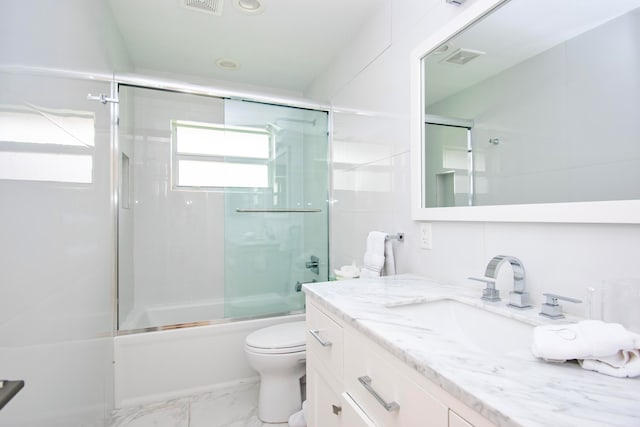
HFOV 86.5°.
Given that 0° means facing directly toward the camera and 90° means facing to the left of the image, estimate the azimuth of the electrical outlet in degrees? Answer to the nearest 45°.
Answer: approximately 45°

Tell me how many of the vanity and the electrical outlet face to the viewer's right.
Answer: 0

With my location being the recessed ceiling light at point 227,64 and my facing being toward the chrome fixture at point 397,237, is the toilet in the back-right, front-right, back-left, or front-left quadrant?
front-right

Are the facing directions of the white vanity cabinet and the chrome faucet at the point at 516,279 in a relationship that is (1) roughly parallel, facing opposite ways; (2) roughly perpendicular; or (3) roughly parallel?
roughly parallel

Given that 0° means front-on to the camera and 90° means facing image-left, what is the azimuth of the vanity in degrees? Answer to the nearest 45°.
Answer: approximately 45°

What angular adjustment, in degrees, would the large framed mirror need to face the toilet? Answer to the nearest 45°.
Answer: approximately 45° to its right

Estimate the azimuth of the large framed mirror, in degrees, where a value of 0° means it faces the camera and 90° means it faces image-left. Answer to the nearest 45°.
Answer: approximately 45°

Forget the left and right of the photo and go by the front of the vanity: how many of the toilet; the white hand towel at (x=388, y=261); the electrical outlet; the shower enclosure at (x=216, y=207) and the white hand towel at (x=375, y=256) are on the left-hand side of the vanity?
0

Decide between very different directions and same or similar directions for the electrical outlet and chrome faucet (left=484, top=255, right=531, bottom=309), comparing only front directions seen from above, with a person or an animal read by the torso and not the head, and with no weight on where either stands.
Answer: same or similar directions

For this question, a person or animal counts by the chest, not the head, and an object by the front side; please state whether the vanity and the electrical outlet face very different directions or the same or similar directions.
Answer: same or similar directions

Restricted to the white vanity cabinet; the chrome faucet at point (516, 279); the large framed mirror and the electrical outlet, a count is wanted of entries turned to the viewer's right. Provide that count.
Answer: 0

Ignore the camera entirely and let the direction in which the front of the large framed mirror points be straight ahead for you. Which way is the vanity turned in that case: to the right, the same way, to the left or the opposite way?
the same way

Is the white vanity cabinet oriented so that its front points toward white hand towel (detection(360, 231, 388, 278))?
no

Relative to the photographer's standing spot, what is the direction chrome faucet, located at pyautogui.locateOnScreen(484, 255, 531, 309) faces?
facing the viewer and to the left of the viewer

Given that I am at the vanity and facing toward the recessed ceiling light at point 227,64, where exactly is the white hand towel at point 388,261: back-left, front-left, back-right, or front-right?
front-right

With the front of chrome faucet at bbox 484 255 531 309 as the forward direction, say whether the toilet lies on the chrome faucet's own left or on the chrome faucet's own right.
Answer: on the chrome faucet's own right
